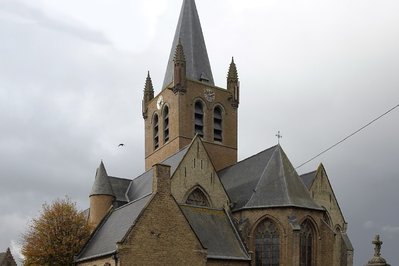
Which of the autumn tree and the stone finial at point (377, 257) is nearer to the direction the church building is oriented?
the autumn tree
